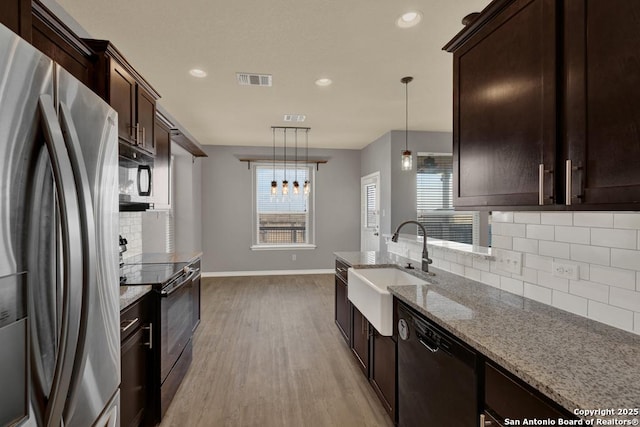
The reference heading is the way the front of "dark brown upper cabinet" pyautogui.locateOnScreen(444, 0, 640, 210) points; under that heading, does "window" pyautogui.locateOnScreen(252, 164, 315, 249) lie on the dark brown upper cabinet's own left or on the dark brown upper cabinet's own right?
on the dark brown upper cabinet's own right

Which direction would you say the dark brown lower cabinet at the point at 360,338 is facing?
to the viewer's left

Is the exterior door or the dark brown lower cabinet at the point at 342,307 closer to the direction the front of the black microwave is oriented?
the dark brown lower cabinet

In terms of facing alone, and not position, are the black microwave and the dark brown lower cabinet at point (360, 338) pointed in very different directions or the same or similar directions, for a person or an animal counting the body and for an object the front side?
very different directions

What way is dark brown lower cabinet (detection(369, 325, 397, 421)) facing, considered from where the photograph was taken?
facing to the left of the viewer

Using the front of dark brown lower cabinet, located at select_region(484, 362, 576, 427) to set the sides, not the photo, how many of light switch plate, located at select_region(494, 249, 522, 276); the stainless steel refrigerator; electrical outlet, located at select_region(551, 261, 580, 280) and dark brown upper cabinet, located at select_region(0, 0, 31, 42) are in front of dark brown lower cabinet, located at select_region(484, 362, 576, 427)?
2

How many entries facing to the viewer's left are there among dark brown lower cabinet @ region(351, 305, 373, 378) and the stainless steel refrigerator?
1

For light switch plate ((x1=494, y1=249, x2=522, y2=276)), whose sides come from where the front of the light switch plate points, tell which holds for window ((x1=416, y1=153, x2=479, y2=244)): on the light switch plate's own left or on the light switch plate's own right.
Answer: on the light switch plate's own right

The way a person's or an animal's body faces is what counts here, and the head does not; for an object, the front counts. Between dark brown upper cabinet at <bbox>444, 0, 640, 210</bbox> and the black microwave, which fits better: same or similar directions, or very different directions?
very different directions

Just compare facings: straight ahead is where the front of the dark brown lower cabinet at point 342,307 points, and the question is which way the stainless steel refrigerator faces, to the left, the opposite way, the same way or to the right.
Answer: the opposite way

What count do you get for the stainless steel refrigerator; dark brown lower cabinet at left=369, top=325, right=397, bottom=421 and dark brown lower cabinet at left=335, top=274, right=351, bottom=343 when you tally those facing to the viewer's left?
2
